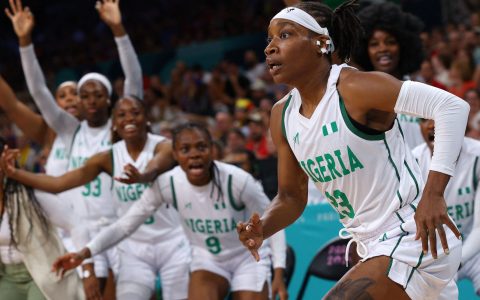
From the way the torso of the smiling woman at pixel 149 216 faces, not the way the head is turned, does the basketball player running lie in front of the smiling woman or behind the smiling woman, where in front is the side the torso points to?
in front

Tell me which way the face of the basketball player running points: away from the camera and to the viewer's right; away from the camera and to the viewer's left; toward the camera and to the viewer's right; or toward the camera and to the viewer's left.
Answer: toward the camera and to the viewer's left

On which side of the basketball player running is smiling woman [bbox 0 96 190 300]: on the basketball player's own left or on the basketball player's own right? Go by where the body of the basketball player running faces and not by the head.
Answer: on the basketball player's own right

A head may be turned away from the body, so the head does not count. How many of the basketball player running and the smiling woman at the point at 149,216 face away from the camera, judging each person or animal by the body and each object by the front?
0

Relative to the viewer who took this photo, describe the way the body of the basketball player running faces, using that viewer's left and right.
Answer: facing the viewer and to the left of the viewer

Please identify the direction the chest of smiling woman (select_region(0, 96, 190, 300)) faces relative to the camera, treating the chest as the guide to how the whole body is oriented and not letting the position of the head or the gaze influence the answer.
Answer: toward the camera
